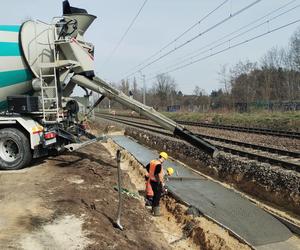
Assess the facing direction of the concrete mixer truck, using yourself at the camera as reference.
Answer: facing away from the viewer and to the left of the viewer

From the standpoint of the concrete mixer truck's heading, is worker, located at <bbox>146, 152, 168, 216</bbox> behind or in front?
behind
